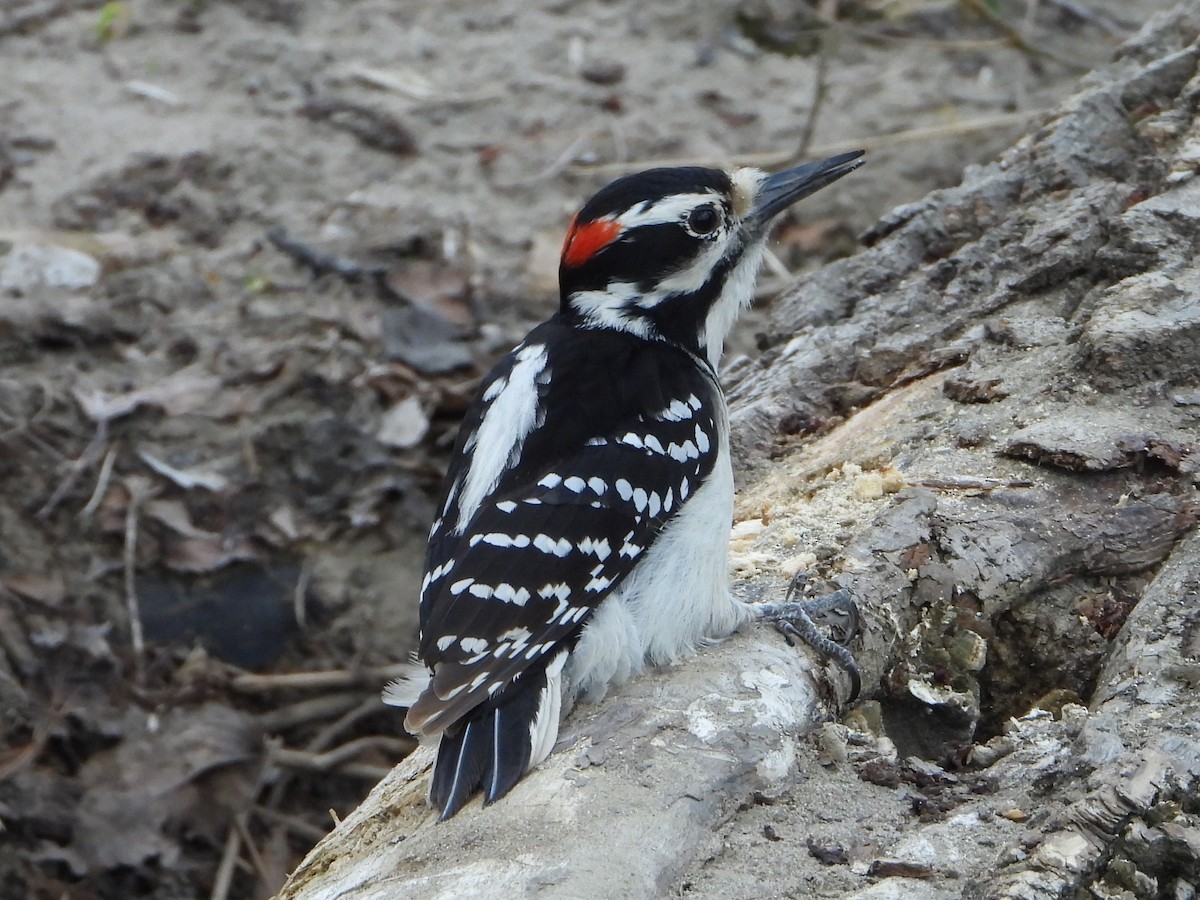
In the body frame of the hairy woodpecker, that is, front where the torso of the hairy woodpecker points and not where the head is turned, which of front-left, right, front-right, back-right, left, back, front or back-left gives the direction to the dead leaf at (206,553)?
back-left

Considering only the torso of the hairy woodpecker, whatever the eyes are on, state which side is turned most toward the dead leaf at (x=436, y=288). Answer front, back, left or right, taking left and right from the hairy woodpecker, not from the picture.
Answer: left

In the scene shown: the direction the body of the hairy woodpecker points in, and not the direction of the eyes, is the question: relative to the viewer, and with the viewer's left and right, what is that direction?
facing to the right of the viewer

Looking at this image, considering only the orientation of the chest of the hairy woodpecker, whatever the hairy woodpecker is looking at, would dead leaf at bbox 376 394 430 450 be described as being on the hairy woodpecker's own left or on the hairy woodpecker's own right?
on the hairy woodpecker's own left

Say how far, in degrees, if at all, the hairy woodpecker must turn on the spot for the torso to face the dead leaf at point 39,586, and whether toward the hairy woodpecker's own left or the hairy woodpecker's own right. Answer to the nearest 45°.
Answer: approximately 135° to the hairy woodpecker's own left

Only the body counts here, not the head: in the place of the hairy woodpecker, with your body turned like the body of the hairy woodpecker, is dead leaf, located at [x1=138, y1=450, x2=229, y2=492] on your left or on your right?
on your left
